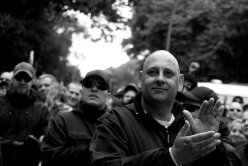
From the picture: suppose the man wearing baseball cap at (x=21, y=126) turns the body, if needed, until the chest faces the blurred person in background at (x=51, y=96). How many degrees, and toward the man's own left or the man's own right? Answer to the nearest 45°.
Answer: approximately 180°

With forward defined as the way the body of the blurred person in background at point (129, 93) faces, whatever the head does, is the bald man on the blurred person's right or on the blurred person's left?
on the blurred person's left

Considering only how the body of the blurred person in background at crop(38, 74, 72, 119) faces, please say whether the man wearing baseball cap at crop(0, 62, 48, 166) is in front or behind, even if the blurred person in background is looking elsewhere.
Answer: in front

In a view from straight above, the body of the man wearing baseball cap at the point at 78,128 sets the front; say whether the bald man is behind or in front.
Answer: in front

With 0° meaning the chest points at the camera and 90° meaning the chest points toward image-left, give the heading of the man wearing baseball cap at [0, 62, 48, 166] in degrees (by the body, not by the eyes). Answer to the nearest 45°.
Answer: approximately 0°

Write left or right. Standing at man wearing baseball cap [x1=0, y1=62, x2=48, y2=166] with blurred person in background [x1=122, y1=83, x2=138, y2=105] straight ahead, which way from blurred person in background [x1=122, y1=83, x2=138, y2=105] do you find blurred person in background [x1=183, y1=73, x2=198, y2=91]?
right

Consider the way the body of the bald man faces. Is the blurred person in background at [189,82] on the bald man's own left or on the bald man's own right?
on the bald man's own left

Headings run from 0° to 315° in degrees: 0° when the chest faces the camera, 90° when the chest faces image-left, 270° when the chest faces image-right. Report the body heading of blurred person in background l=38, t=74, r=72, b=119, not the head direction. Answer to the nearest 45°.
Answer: approximately 45°

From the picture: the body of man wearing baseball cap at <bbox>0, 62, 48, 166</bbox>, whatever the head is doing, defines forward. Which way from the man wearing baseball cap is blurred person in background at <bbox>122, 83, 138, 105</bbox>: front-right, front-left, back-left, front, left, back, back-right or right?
back-left

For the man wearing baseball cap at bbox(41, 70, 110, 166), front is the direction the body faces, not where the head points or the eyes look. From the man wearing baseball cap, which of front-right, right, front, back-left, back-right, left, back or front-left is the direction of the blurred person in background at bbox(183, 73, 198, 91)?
left
